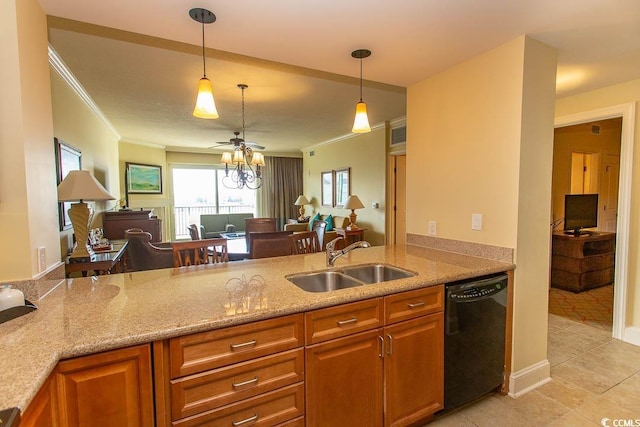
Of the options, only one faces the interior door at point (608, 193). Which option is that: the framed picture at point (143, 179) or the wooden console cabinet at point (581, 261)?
the framed picture

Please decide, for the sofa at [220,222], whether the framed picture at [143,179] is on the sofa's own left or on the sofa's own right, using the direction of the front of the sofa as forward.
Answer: on the sofa's own right

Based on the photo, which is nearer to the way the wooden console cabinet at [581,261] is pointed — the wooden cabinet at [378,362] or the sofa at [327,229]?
the wooden cabinet

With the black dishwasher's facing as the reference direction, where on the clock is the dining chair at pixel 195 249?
The dining chair is roughly at 4 o'clock from the black dishwasher.

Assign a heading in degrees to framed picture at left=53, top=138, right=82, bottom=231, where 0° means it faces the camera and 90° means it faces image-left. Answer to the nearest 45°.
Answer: approximately 315°

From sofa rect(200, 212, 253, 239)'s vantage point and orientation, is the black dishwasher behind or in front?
in front

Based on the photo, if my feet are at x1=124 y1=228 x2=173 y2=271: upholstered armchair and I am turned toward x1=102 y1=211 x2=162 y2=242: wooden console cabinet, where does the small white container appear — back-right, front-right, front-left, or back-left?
back-left

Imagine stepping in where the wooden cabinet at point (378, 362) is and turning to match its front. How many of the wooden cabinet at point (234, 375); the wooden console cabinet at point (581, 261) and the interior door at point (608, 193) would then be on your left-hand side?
2

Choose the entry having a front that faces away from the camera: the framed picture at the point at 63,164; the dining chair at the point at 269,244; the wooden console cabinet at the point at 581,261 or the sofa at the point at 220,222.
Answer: the dining chair

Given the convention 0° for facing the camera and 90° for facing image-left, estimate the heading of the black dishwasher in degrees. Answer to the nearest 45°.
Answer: approximately 315°

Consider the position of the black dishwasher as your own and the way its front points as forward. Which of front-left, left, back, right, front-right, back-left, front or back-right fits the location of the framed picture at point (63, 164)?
back-right

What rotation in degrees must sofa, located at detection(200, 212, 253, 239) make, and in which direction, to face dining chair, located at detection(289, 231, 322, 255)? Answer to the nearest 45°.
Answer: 0° — it already faces it

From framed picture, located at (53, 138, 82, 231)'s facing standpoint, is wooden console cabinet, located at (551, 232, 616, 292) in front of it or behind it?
in front

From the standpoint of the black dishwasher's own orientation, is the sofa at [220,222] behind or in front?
behind
